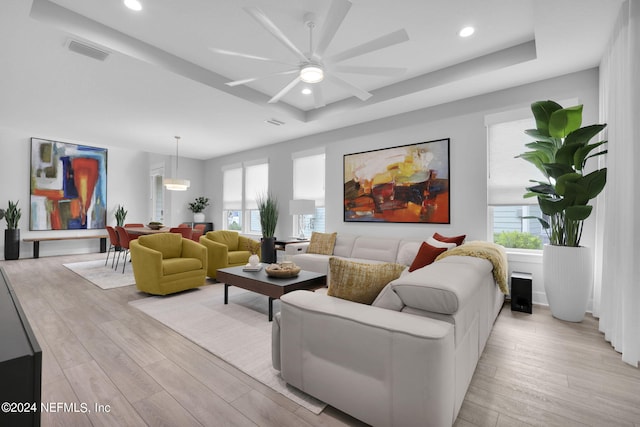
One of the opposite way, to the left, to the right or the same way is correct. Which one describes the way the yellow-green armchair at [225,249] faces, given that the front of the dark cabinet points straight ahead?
to the right

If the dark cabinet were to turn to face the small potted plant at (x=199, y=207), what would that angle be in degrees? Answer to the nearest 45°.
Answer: approximately 45° to its left

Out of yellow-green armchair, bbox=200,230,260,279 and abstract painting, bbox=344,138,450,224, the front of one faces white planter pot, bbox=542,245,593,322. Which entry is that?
the yellow-green armchair

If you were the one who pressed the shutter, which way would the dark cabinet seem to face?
facing to the right of the viewer

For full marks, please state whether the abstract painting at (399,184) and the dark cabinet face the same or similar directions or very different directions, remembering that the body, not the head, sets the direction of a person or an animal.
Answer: very different directions

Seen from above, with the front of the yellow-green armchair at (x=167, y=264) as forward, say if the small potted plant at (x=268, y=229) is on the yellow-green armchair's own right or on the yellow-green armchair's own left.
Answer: on the yellow-green armchair's own left

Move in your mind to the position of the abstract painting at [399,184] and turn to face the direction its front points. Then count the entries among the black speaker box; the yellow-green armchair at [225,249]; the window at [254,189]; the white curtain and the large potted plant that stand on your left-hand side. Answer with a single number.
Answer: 3

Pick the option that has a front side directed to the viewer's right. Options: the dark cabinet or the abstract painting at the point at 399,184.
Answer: the dark cabinet

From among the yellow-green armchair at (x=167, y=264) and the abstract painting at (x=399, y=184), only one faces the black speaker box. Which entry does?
the yellow-green armchair

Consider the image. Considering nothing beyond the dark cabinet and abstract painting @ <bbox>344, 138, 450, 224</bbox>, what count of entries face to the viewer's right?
1

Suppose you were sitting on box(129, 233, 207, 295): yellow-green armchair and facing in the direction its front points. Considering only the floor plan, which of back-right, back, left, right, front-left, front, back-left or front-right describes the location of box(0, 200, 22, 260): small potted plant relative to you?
back

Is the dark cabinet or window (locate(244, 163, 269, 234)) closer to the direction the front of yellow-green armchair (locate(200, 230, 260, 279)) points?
the dark cabinet
